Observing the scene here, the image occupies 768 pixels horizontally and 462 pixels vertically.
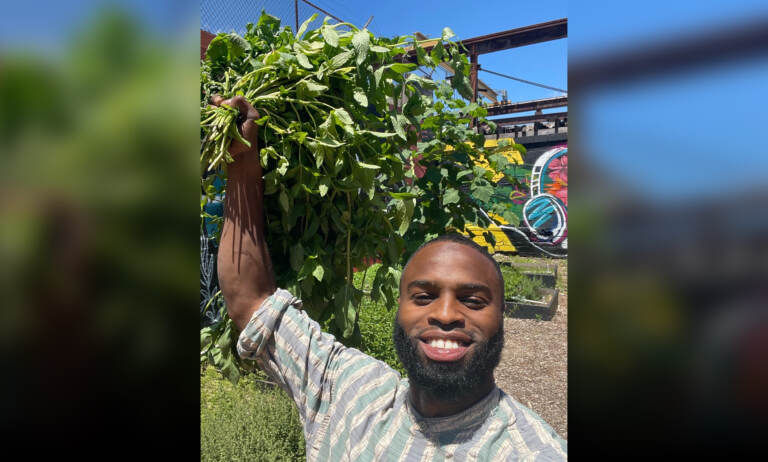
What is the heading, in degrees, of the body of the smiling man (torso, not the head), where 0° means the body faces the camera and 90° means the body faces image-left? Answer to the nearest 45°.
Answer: approximately 0°

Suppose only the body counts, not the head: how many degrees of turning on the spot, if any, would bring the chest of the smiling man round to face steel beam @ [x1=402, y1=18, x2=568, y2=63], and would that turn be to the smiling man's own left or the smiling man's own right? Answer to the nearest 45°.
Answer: approximately 180°

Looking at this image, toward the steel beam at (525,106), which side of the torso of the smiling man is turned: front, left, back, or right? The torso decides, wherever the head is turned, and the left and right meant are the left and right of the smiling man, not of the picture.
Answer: back

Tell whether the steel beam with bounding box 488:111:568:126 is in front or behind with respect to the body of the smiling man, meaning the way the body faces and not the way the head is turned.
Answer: behind

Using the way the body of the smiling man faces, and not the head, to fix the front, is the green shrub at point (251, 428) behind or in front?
behind

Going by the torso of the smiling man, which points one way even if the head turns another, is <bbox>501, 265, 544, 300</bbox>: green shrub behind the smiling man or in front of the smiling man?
behind
